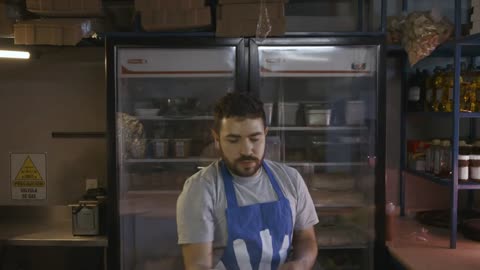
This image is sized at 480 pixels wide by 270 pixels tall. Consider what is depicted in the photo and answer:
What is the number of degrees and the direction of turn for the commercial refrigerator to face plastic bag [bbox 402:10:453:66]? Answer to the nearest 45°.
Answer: approximately 90° to its left

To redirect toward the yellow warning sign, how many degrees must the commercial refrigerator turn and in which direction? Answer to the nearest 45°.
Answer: approximately 90° to its right

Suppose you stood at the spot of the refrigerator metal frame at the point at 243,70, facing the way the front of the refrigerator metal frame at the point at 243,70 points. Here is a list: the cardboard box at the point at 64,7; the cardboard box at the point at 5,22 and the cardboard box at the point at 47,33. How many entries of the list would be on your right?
3

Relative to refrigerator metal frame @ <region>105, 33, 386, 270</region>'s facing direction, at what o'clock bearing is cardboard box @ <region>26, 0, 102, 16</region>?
The cardboard box is roughly at 3 o'clock from the refrigerator metal frame.

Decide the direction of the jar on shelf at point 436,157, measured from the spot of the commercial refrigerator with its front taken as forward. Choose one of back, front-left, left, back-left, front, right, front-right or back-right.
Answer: left

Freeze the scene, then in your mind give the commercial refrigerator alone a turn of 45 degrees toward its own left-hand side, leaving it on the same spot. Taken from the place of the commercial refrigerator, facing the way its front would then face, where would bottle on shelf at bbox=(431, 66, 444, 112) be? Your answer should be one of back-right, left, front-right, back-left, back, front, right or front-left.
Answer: front-left

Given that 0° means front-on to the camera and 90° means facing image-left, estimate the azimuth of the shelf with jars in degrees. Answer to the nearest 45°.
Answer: approximately 45°

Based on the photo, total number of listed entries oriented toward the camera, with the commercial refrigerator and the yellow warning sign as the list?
2

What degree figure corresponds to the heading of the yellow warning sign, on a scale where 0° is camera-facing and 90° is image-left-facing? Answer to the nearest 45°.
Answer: approximately 0°

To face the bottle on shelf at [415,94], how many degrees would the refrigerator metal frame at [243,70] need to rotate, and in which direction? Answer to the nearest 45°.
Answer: approximately 90° to its left

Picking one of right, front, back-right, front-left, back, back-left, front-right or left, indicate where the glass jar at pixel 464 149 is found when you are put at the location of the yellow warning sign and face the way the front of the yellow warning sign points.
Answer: front-left
